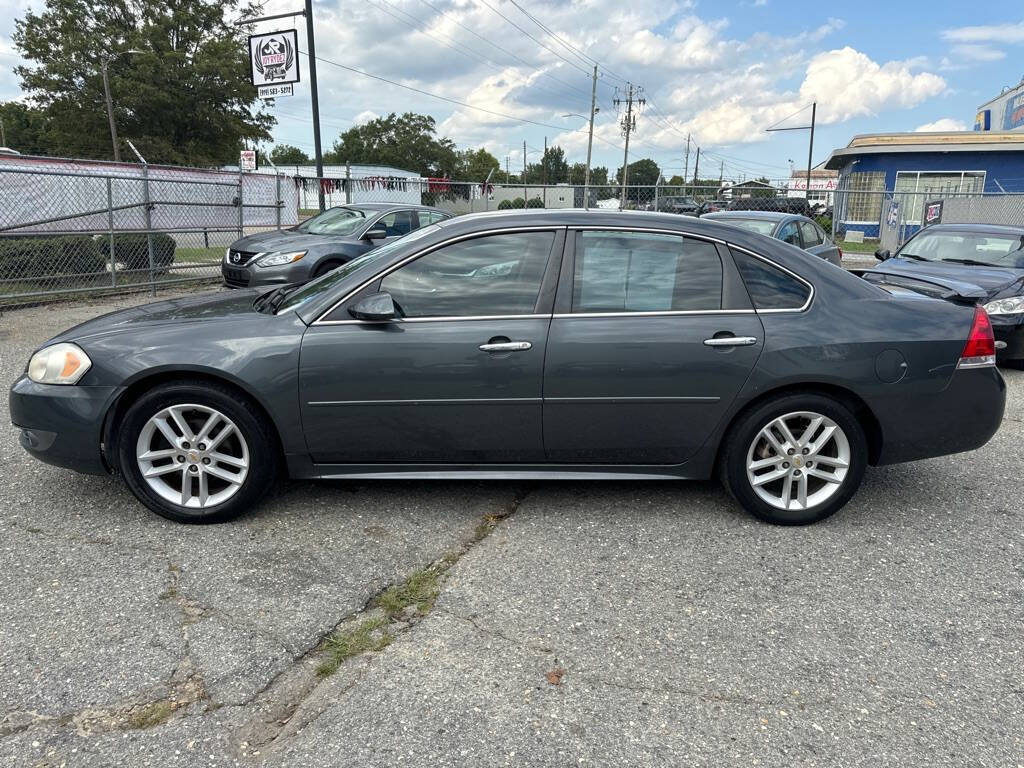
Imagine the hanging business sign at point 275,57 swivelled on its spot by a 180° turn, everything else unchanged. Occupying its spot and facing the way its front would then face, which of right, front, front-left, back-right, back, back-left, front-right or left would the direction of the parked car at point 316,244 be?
back

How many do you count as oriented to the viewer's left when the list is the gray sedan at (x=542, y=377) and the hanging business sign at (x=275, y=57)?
1

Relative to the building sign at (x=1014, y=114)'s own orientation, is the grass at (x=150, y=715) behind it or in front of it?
in front

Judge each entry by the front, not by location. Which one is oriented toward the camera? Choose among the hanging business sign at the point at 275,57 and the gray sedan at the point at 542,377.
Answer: the hanging business sign

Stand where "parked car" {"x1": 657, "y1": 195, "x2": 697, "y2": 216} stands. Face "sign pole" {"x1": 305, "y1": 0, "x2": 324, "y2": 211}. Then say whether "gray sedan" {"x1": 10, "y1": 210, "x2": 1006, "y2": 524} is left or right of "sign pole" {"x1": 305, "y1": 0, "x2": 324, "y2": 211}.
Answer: left

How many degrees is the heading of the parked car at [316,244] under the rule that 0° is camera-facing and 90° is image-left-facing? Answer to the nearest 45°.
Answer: approximately 45°

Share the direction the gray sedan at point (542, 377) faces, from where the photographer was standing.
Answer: facing to the left of the viewer

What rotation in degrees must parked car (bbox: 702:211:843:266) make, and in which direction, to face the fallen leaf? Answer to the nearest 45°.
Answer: approximately 45° to its left

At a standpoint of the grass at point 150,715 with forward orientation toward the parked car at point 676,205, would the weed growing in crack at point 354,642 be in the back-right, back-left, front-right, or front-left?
front-right

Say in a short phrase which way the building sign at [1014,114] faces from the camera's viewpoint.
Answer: facing the viewer and to the left of the viewer

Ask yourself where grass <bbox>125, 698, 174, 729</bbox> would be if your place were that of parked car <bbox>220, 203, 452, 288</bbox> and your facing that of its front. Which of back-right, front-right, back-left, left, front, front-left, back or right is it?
front-left

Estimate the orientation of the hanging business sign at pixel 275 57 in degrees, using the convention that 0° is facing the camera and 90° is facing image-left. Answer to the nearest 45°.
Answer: approximately 0°

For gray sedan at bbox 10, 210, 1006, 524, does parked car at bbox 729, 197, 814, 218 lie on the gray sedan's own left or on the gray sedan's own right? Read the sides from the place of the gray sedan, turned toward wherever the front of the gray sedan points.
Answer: on the gray sedan's own right

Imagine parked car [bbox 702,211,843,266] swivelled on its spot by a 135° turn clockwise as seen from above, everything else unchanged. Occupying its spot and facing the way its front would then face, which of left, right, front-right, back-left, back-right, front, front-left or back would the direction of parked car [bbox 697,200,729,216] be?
front

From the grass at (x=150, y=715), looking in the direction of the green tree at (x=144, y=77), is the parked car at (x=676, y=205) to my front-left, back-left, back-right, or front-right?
front-right

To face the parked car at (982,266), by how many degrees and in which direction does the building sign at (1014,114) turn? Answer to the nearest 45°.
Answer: approximately 45° to its left
